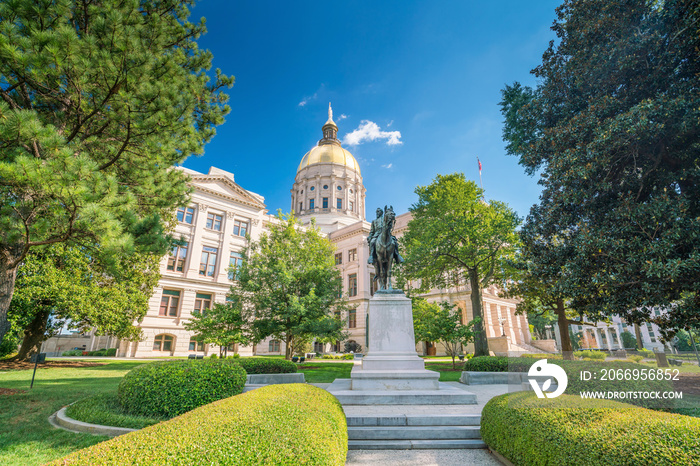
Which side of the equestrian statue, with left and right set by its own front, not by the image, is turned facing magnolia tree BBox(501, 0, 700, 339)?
left

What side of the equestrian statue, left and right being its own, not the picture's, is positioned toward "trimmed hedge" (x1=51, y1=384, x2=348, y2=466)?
front

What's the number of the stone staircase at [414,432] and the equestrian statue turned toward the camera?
2

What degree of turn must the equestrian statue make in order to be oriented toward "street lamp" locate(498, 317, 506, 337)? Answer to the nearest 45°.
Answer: approximately 135° to its left

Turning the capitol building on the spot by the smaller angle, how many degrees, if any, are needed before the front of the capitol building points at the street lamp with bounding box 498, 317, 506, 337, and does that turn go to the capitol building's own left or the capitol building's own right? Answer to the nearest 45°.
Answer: approximately 45° to the capitol building's own left

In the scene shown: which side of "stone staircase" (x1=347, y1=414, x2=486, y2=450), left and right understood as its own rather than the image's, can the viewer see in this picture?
front

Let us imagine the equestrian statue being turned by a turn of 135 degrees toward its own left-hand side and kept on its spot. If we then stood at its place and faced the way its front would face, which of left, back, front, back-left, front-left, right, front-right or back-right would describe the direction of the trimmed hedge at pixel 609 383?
right

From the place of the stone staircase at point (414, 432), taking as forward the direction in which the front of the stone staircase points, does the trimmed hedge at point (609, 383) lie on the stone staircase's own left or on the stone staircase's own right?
on the stone staircase's own left

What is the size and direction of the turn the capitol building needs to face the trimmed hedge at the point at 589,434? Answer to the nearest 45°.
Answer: approximately 45° to its right

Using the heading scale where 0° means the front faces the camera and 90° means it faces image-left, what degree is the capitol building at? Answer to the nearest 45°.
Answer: approximately 315°

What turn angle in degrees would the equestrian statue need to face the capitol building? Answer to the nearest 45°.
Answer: approximately 135° to its right

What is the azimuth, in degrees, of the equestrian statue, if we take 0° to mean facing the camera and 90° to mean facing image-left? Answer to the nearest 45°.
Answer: approximately 0°

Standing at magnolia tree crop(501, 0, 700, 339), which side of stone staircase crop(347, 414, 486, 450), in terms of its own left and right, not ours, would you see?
left
